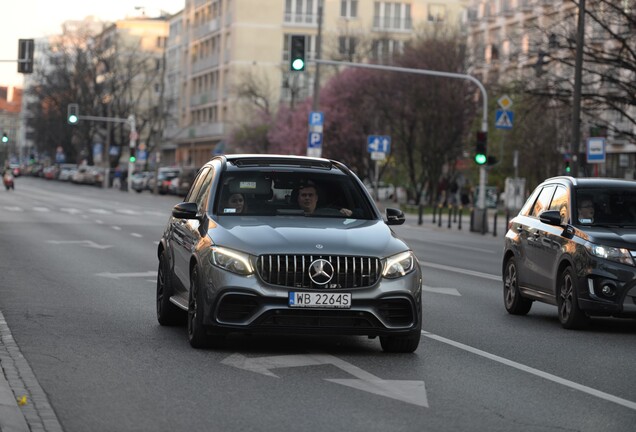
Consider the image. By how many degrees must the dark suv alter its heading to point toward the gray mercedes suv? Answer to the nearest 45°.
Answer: approximately 90° to its right

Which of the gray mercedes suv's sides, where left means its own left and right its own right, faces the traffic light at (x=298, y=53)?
back

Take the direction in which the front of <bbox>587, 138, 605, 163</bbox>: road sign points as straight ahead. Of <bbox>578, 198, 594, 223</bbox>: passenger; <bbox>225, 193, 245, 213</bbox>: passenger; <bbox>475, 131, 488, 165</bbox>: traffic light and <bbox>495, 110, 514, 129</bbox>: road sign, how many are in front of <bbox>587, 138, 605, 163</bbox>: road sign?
2

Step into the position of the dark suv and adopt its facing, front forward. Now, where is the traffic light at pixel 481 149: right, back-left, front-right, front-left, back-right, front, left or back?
back-left

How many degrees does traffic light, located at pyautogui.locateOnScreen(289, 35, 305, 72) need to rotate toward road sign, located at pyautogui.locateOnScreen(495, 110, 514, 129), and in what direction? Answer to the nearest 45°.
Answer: approximately 135° to its left

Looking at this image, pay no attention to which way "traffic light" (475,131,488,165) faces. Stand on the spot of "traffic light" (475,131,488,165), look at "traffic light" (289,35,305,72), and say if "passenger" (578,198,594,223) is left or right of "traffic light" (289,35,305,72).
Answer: left

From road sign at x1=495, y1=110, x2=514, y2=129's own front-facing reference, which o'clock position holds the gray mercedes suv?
The gray mercedes suv is roughly at 12 o'clock from the road sign.

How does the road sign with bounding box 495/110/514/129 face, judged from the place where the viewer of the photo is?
facing the viewer

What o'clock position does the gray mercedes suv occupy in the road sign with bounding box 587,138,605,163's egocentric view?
The gray mercedes suv is roughly at 12 o'clock from the road sign.

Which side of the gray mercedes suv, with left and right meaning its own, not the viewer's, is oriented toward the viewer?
front

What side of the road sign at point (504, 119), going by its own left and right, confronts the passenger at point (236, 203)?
front

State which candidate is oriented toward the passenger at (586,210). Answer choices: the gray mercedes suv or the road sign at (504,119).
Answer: the road sign

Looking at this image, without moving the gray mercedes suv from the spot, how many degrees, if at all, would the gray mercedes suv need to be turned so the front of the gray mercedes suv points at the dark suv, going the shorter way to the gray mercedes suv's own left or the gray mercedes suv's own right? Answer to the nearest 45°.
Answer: approximately 135° to the gray mercedes suv's own left

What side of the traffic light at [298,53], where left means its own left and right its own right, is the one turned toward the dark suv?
front
